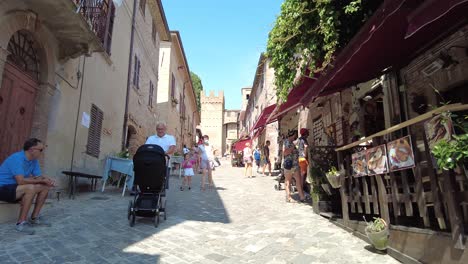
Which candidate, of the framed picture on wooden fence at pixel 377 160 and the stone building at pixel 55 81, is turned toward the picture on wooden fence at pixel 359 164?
the stone building

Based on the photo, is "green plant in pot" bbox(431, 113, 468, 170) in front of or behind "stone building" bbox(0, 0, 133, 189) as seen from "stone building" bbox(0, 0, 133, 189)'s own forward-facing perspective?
in front

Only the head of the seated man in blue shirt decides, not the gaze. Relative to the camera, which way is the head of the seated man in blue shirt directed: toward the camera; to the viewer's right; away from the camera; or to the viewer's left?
to the viewer's right

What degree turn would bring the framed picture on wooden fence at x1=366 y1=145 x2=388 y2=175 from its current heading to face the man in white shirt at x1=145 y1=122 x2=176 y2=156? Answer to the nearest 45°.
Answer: approximately 45° to its right

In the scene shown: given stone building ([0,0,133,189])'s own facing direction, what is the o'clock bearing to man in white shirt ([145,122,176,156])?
The man in white shirt is roughly at 12 o'clock from the stone building.

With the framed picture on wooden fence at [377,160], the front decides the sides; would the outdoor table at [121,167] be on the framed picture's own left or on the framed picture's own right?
on the framed picture's own right

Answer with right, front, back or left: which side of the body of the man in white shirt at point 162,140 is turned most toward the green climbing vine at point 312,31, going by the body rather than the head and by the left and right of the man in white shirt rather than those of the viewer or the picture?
left

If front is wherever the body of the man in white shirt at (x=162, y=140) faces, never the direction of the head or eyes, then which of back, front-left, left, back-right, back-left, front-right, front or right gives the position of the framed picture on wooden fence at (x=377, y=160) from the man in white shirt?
front-left
